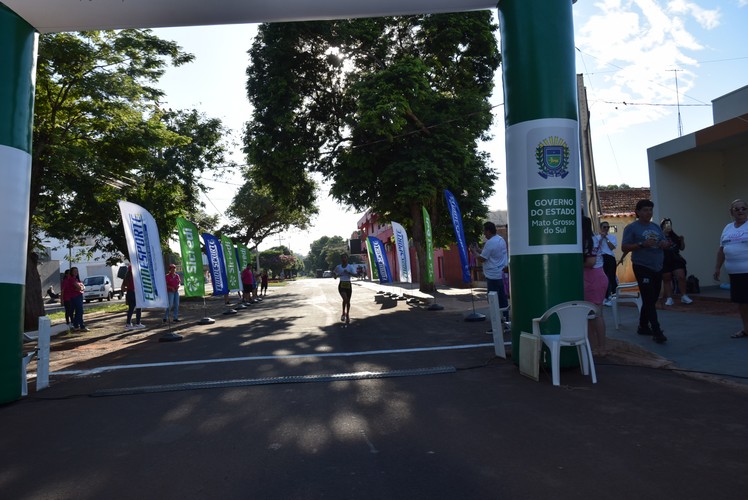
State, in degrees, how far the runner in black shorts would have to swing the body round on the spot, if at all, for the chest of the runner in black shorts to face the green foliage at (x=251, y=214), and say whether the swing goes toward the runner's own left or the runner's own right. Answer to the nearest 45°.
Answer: approximately 180°

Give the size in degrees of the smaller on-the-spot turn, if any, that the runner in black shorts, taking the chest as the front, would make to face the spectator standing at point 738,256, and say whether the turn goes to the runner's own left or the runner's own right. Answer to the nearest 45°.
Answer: approximately 45° to the runner's own left
